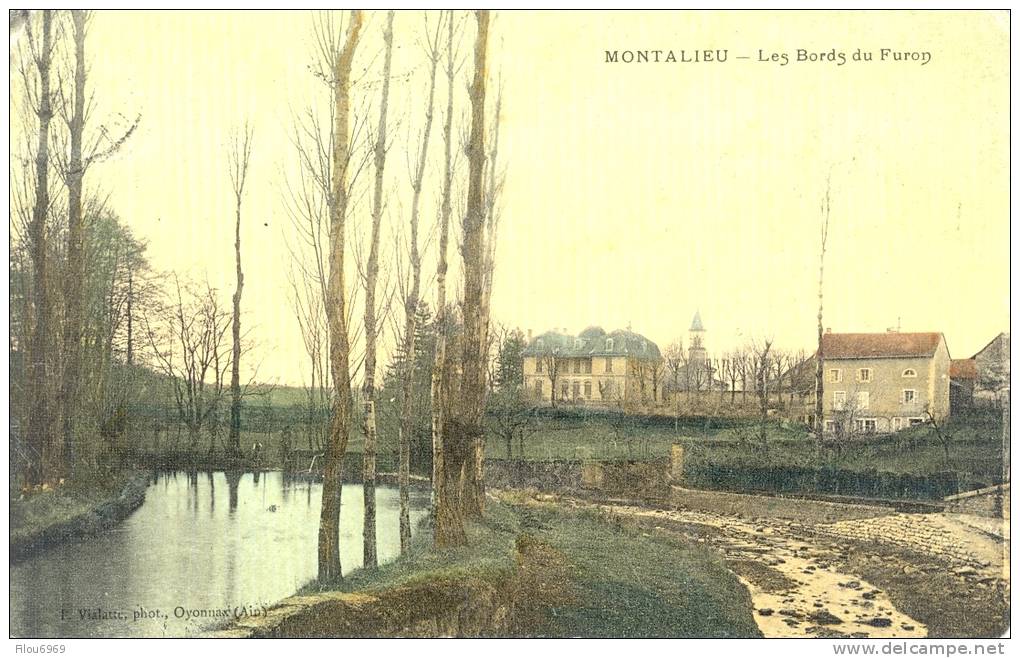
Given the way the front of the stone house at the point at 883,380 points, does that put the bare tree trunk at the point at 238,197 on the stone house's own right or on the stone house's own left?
on the stone house's own right

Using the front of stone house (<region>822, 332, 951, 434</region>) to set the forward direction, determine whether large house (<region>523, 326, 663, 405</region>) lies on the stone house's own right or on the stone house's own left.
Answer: on the stone house's own right

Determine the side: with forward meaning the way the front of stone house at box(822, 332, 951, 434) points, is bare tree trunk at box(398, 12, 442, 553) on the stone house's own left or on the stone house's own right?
on the stone house's own right

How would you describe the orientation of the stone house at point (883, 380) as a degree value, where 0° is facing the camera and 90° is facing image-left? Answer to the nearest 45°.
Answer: approximately 0°

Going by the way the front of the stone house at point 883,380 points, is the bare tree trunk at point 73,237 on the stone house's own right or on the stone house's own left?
on the stone house's own right
